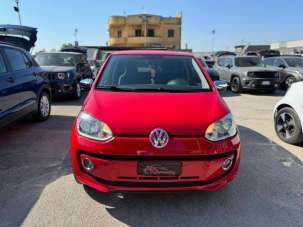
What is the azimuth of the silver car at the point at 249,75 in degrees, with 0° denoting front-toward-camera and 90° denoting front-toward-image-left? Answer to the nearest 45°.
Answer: approximately 315°

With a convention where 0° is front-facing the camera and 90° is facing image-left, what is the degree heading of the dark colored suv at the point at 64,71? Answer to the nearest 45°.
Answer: approximately 45°

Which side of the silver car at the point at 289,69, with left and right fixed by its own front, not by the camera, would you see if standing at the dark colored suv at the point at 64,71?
right

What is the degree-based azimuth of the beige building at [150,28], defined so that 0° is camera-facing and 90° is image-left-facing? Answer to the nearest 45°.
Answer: approximately 0°

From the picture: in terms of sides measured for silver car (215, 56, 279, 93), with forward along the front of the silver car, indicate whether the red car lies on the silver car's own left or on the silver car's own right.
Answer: on the silver car's own right

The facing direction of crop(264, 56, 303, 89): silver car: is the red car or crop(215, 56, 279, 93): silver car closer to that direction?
the red car

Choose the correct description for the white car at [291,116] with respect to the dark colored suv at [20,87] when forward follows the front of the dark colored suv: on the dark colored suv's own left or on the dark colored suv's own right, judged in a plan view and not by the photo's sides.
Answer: on the dark colored suv's own left
